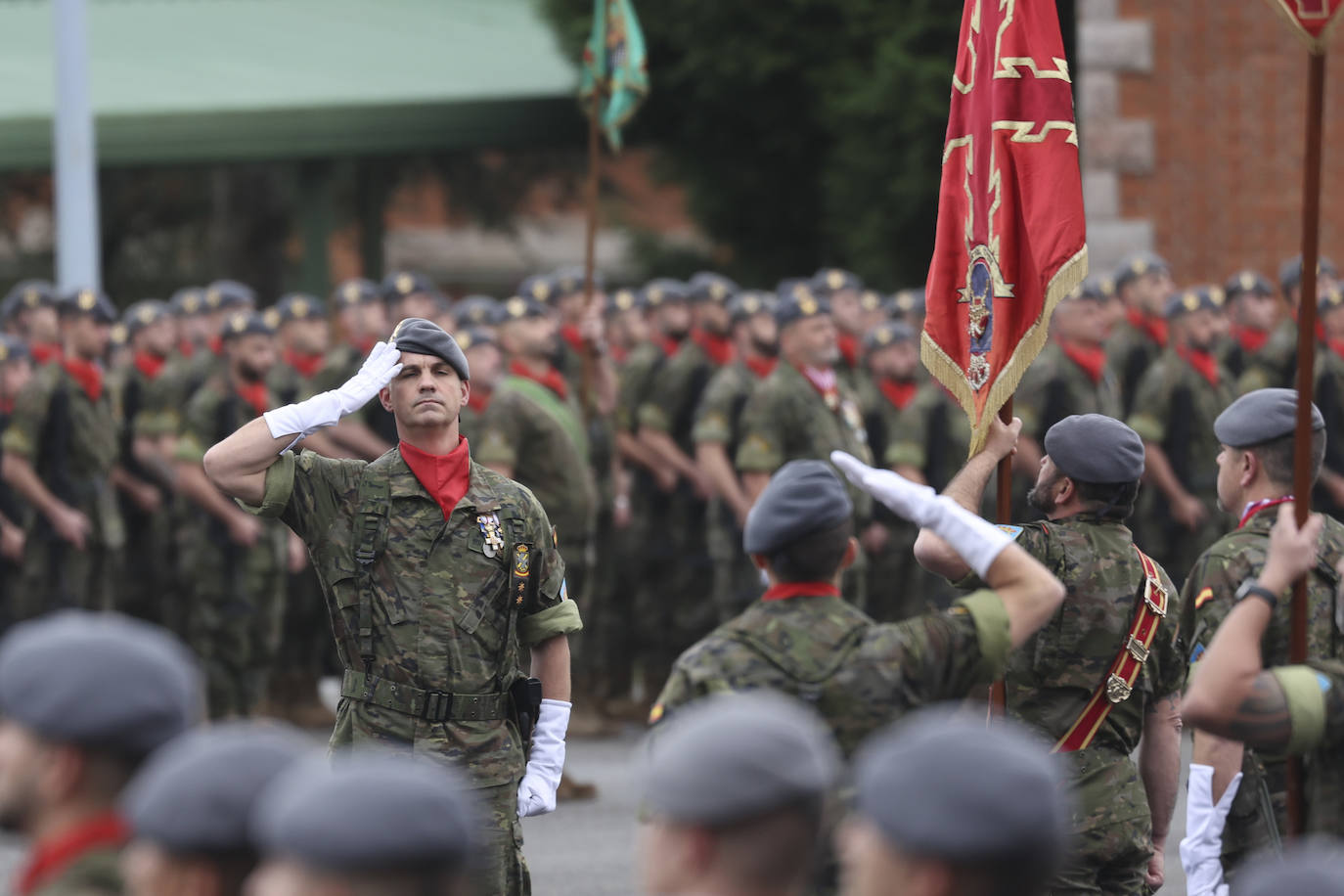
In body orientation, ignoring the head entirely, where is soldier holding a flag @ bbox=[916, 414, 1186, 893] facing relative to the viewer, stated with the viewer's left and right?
facing away from the viewer and to the left of the viewer

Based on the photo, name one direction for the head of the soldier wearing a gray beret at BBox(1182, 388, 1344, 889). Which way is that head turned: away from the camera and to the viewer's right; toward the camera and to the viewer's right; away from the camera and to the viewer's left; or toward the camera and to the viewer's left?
away from the camera and to the viewer's left

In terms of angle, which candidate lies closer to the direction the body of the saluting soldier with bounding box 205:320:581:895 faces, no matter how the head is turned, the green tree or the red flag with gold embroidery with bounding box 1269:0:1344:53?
the red flag with gold embroidery

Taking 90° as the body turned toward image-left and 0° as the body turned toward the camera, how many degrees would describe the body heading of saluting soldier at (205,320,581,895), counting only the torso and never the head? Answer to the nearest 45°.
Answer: approximately 0°

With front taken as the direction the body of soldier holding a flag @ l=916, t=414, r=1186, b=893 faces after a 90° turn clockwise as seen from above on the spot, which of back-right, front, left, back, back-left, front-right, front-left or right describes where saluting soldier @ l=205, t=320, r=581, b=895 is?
back-left

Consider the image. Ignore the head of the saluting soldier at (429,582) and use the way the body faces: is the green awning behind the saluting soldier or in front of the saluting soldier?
behind

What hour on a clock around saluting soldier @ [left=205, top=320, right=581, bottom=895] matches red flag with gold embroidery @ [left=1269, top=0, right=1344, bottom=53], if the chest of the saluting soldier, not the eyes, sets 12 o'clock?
The red flag with gold embroidery is roughly at 10 o'clock from the saluting soldier.

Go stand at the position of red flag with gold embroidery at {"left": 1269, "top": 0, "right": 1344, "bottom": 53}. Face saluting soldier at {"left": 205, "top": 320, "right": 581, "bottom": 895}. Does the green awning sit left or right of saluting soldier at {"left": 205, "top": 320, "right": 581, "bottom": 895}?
right
